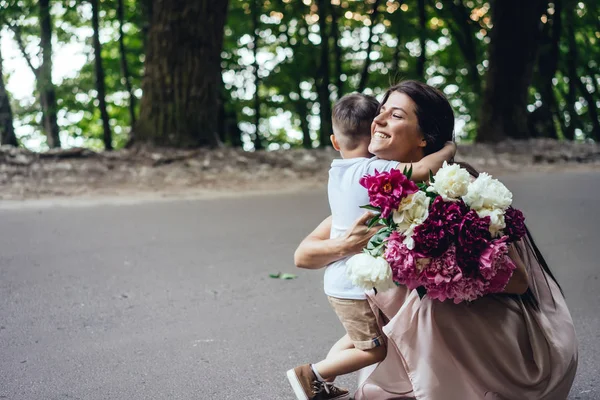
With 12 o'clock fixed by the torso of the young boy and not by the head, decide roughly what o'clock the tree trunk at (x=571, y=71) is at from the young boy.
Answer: The tree trunk is roughly at 11 o'clock from the young boy.

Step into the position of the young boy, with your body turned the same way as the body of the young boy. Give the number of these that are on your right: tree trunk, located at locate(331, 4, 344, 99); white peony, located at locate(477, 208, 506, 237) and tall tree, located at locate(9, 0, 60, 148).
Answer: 1

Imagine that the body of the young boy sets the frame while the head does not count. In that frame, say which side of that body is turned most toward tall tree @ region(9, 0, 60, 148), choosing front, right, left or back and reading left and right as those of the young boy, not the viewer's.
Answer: left

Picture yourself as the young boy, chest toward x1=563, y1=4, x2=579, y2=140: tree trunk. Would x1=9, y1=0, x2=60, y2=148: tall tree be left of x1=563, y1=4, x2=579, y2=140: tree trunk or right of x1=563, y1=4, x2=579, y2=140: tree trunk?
left

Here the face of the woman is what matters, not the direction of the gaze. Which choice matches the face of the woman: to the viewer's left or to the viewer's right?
to the viewer's left

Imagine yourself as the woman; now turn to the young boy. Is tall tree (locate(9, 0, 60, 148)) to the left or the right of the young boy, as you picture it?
right

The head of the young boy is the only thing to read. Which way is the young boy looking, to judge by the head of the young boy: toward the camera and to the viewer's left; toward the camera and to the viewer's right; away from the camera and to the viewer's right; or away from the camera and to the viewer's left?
away from the camera and to the viewer's right

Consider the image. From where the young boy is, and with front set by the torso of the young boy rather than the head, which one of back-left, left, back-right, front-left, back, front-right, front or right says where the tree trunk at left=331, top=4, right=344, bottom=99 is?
front-left

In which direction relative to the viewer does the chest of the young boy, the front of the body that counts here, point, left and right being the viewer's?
facing away from the viewer and to the right of the viewer

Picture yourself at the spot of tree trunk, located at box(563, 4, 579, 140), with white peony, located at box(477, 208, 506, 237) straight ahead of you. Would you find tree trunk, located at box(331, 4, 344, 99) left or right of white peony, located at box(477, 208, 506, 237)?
right

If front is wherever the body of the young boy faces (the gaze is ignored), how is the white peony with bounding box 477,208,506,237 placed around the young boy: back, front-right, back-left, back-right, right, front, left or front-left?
right
